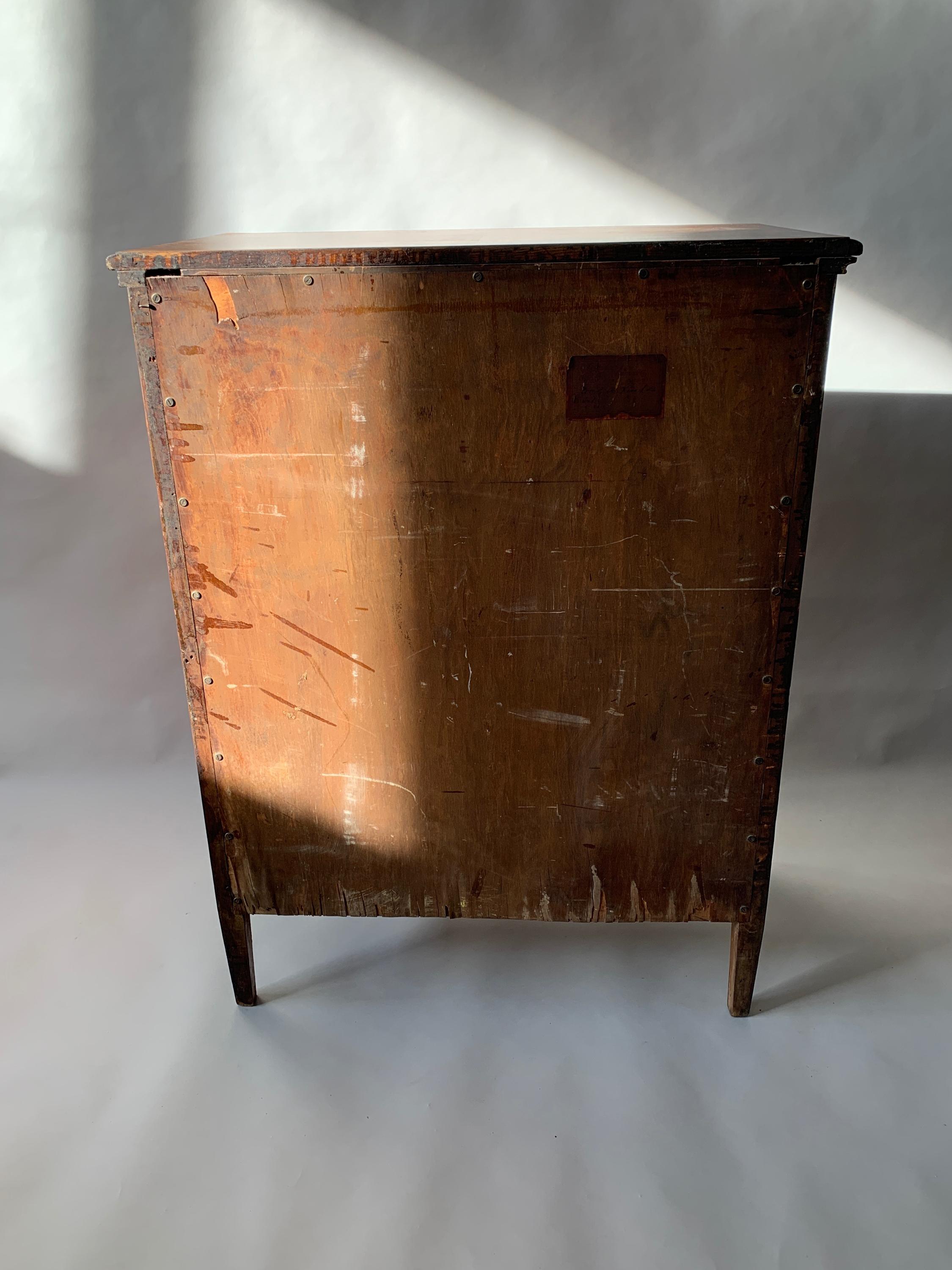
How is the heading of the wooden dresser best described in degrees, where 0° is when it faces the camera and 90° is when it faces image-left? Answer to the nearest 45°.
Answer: approximately 180°
